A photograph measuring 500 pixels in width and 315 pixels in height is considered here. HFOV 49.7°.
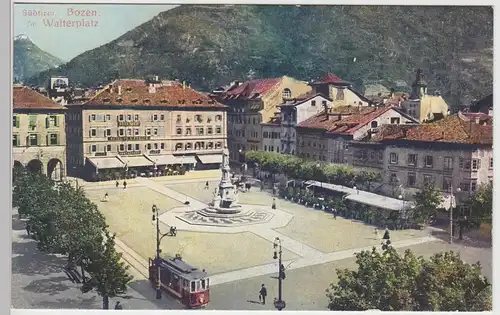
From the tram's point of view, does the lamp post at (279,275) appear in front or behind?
in front

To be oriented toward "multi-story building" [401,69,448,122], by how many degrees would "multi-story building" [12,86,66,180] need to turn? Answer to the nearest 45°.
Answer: approximately 90° to its left

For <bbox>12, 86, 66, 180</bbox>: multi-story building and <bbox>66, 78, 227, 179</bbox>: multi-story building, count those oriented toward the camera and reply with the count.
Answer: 2

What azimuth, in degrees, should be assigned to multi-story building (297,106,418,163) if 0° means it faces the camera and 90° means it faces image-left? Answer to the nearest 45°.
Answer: approximately 45°

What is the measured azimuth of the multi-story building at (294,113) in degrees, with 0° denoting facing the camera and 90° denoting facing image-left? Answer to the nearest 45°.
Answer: approximately 45°

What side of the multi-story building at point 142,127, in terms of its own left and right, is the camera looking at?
front

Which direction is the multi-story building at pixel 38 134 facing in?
toward the camera

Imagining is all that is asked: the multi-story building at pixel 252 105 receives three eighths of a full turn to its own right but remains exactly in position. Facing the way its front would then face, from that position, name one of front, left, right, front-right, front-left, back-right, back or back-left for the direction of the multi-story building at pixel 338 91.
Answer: right

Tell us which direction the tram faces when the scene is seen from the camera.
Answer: facing the viewer and to the right of the viewer

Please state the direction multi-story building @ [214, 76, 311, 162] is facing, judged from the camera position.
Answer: facing the viewer and to the left of the viewer
